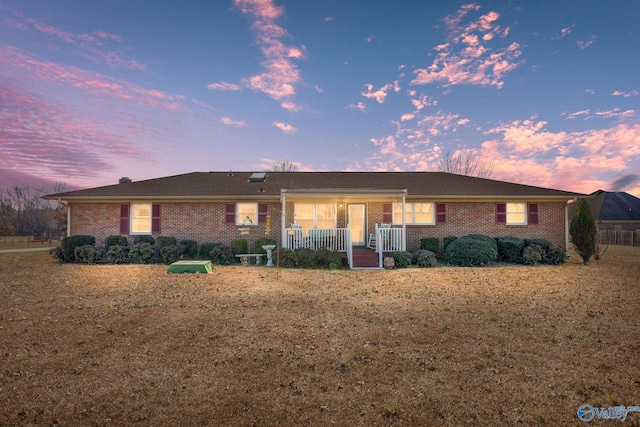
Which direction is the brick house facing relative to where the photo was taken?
toward the camera

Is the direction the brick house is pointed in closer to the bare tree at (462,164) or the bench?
the bench

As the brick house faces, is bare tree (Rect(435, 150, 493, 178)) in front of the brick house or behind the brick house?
behind

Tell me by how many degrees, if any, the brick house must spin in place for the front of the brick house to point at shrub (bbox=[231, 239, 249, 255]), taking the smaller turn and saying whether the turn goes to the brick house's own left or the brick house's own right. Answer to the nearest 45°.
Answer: approximately 90° to the brick house's own right

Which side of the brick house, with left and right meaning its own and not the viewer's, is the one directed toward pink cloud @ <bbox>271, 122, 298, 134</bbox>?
back

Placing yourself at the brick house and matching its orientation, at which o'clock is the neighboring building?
The neighboring building is roughly at 8 o'clock from the brick house.

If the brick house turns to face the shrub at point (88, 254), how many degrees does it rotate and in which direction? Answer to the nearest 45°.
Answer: approximately 90° to its right

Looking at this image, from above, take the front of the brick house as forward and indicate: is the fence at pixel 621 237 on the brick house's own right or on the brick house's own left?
on the brick house's own left

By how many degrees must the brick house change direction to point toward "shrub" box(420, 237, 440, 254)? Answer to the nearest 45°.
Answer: approximately 90° to its left
